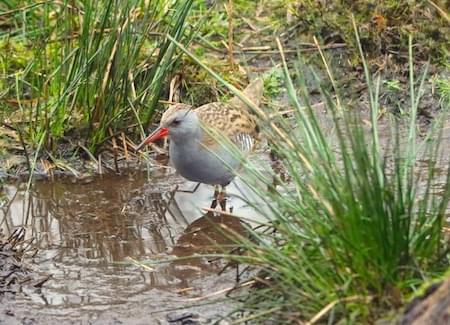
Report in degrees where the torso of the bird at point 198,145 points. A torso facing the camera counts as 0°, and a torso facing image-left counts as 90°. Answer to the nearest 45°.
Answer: approximately 45°

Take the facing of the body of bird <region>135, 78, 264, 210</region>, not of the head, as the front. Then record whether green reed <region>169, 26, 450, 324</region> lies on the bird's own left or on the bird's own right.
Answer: on the bird's own left

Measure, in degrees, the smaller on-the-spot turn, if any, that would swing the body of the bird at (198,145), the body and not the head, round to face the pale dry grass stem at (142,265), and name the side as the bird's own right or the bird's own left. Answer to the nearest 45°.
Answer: approximately 45° to the bird's own left

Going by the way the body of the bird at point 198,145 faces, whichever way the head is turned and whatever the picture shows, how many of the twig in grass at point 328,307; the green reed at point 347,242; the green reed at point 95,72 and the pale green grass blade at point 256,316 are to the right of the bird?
1

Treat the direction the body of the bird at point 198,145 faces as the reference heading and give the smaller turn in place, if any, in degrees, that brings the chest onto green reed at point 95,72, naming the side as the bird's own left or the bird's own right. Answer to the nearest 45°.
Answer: approximately 90° to the bird's own right

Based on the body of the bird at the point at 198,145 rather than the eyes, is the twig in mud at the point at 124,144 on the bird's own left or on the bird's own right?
on the bird's own right

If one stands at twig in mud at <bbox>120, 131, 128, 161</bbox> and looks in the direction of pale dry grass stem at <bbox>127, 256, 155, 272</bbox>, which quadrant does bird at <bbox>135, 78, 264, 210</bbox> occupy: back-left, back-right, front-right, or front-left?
front-left
